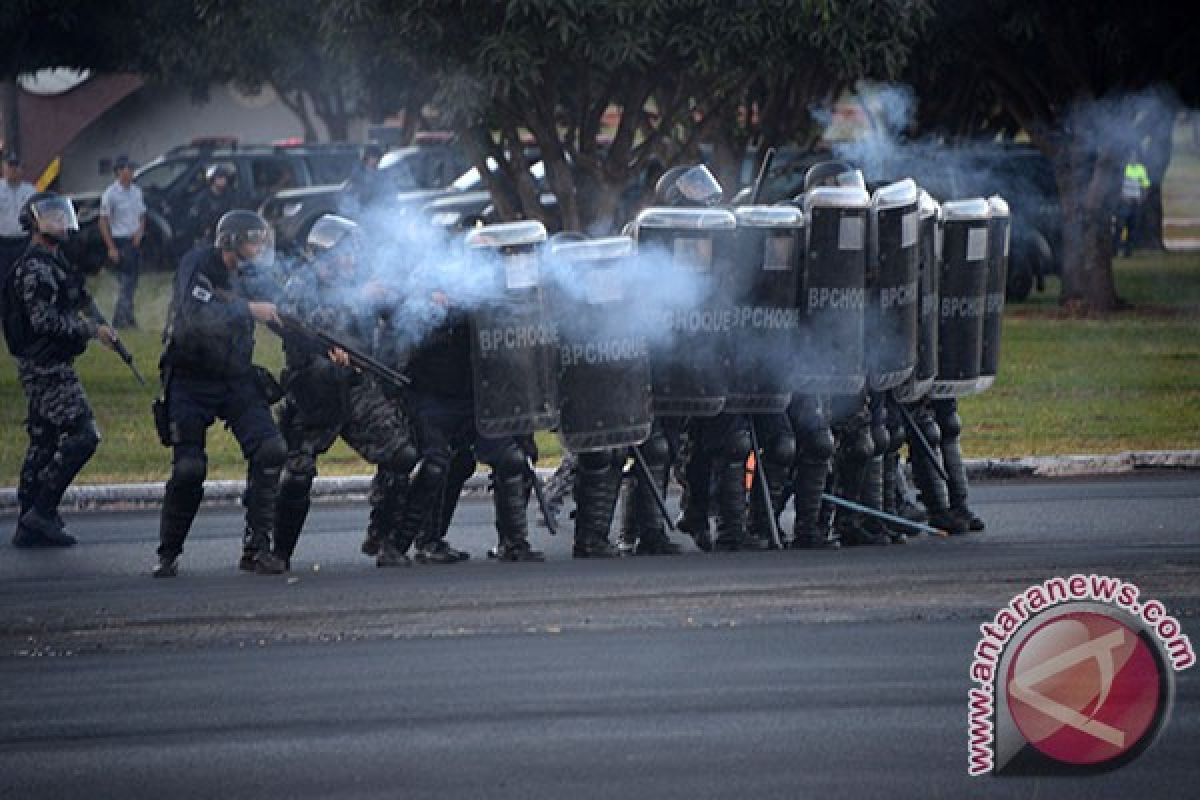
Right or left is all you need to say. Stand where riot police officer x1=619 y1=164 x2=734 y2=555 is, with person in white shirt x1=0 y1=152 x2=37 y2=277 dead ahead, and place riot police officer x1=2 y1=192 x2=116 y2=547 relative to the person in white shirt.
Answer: left

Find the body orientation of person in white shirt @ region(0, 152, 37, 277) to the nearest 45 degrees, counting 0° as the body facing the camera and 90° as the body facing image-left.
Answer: approximately 0°
